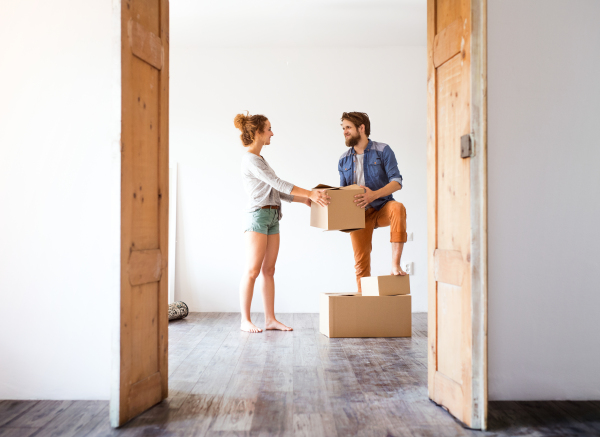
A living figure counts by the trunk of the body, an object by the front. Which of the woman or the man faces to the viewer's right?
the woman

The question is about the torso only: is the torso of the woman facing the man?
yes

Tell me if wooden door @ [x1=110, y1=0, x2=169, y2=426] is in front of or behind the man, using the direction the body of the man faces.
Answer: in front

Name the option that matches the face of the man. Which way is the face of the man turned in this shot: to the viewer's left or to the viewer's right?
to the viewer's left

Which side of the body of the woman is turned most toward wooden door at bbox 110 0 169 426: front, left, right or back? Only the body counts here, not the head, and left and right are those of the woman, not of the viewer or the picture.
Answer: right

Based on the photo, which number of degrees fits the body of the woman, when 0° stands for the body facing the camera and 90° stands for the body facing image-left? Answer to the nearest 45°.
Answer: approximately 270°

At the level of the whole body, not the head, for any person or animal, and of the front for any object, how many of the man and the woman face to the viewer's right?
1

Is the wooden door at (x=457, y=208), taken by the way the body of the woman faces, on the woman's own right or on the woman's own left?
on the woman's own right

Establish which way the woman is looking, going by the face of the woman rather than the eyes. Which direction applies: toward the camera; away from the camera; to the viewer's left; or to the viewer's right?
to the viewer's right

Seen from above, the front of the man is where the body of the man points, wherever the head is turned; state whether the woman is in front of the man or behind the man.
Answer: in front

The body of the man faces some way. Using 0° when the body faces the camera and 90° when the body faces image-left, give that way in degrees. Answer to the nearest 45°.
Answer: approximately 45°

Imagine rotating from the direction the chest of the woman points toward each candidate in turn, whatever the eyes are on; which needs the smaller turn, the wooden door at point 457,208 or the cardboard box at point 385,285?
the cardboard box
